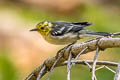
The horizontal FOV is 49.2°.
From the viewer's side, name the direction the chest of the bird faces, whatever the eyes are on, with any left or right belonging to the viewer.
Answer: facing to the left of the viewer
